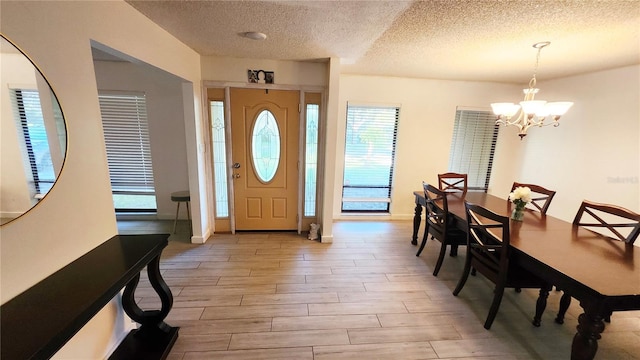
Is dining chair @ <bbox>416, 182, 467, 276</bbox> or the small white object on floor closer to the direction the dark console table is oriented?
the dining chair

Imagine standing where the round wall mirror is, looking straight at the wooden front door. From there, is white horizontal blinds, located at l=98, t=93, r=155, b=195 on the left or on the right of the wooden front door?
left

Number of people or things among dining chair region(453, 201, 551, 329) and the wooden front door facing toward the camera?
1

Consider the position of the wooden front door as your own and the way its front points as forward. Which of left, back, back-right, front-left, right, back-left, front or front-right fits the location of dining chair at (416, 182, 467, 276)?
front-left

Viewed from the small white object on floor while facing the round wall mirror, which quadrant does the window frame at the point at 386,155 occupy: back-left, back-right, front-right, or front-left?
back-left

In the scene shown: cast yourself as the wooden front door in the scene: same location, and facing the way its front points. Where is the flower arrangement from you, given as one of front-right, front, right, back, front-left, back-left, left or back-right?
front-left

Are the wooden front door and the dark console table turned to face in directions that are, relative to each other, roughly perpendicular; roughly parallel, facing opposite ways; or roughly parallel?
roughly perpendicular

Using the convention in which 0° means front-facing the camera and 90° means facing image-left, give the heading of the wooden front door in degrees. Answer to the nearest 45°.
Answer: approximately 0°

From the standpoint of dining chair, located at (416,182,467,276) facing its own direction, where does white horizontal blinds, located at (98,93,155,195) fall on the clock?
The white horizontal blinds is roughly at 7 o'clock from the dining chair.

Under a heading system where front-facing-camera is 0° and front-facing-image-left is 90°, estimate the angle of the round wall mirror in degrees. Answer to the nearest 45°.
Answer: approximately 315°

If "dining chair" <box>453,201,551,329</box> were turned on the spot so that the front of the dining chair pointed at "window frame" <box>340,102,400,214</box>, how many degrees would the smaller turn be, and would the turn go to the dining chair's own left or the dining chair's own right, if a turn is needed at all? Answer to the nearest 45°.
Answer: approximately 90° to the dining chair's own left

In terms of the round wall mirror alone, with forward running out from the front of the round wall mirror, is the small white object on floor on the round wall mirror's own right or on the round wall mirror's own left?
on the round wall mirror's own left

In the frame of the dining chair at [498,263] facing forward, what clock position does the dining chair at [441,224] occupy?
the dining chair at [441,224] is roughly at 9 o'clock from the dining chair at [498,263].

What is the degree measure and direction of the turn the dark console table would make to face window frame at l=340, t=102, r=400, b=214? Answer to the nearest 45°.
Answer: approximately 45° to its left
